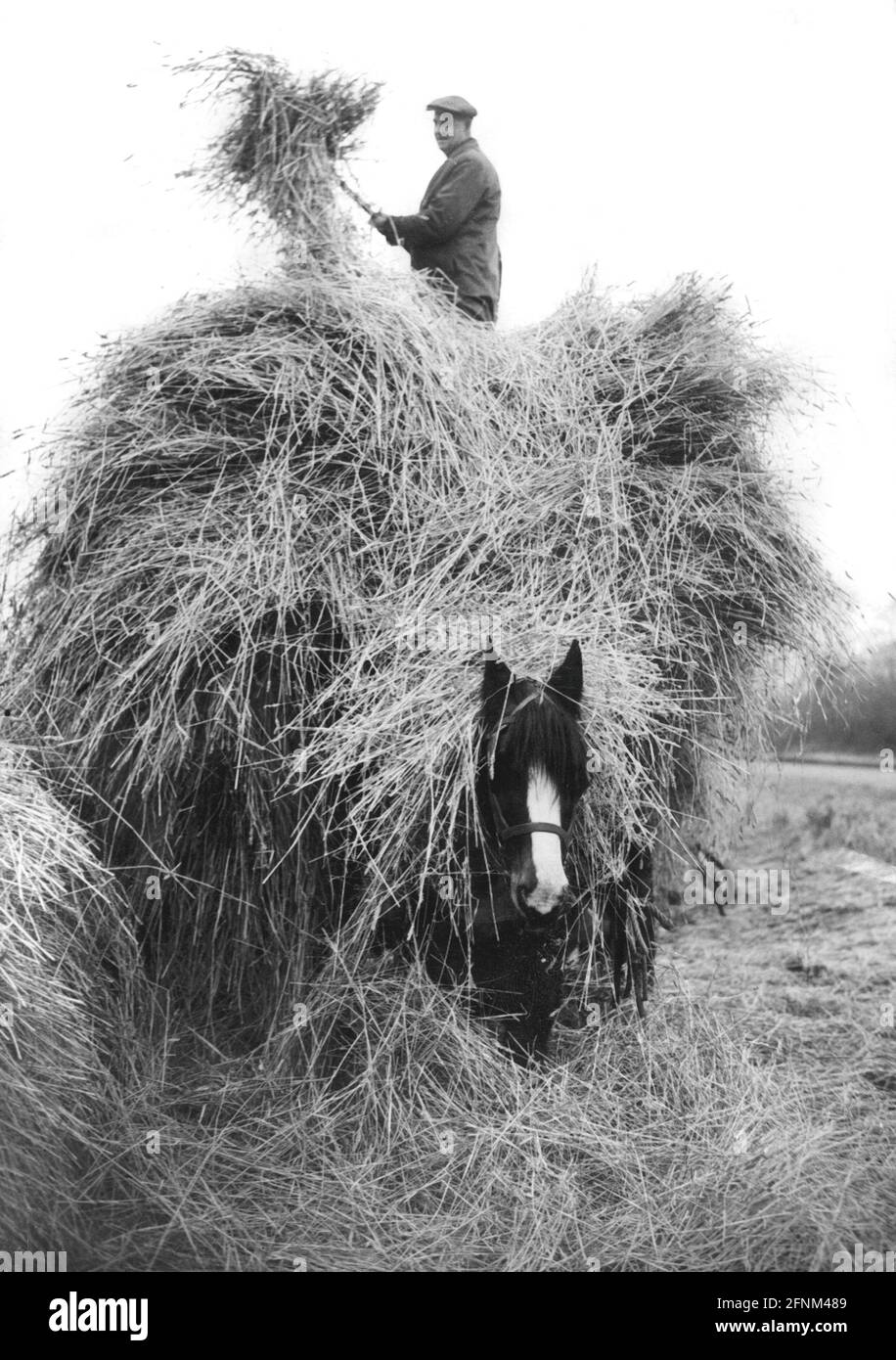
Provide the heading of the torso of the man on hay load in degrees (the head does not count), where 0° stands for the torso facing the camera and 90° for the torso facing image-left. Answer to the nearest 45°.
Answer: approximately 90°

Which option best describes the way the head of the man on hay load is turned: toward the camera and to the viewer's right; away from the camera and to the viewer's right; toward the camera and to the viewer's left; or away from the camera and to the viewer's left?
toward the camera and to the viewer's left
